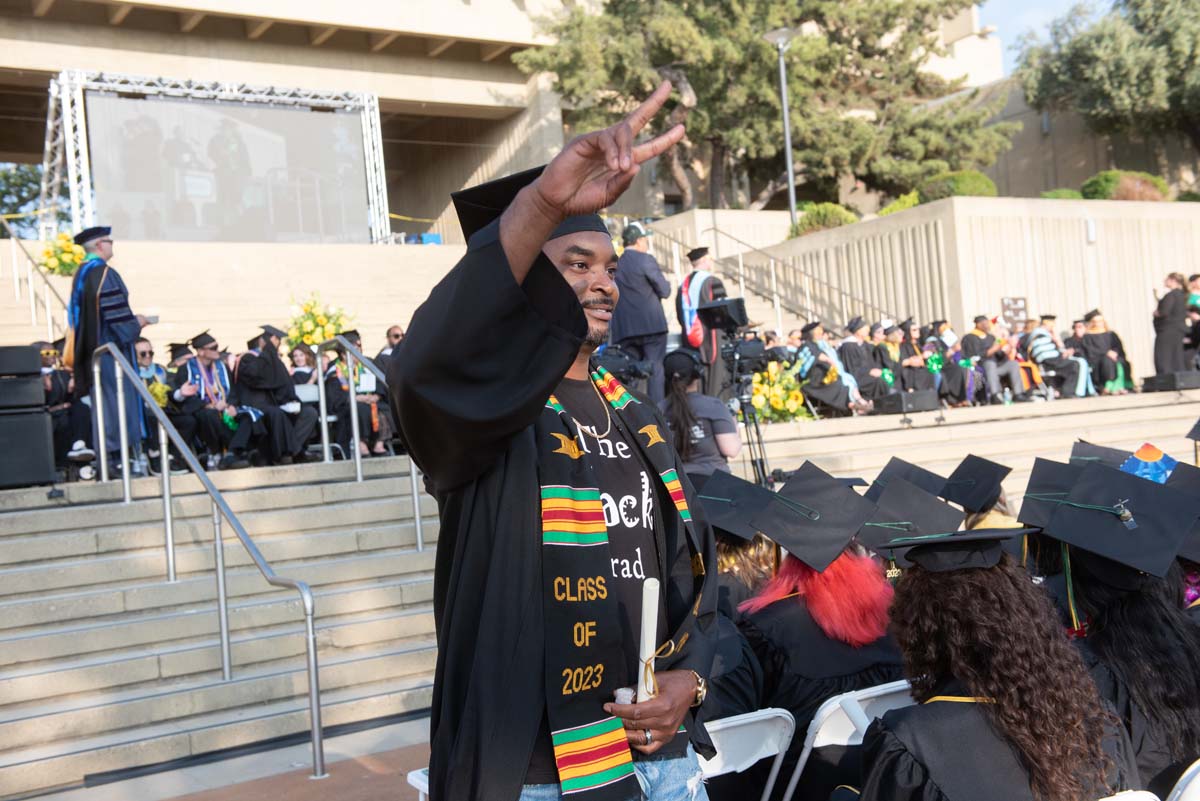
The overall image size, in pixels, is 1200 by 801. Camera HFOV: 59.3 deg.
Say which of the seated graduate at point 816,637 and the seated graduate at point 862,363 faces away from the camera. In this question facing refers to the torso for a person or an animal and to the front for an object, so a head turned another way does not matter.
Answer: the seated graduate at point 816,637

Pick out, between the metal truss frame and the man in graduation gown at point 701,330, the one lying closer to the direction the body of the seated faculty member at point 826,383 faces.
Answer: the man in graduation gown

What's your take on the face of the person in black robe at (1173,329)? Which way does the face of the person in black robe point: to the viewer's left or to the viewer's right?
to the viewer's left

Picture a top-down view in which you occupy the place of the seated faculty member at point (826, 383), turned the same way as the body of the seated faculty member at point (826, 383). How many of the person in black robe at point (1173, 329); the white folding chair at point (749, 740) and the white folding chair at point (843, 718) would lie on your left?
1

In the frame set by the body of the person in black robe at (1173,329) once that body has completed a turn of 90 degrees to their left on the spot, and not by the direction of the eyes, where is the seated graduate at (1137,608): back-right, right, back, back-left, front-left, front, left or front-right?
front

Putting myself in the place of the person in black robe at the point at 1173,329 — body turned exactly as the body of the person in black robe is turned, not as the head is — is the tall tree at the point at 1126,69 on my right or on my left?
on my right

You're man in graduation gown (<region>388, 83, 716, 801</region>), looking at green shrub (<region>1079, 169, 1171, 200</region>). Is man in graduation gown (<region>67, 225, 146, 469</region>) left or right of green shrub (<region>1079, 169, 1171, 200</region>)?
left

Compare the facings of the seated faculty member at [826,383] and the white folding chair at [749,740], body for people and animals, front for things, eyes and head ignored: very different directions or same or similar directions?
very different directions

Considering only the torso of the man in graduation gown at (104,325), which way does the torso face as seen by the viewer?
to the viewer's right

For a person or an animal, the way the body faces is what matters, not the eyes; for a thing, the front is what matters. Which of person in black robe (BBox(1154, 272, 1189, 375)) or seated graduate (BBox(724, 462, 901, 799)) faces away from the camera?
the seated graduate

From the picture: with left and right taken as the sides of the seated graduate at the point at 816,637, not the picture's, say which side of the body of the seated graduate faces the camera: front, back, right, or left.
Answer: back
